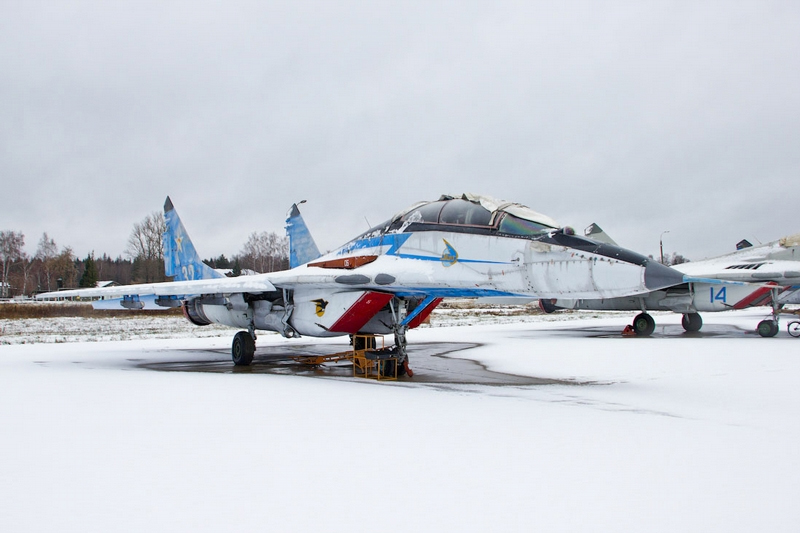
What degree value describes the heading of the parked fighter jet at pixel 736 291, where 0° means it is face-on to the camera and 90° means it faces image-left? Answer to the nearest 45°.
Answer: approximately 315°

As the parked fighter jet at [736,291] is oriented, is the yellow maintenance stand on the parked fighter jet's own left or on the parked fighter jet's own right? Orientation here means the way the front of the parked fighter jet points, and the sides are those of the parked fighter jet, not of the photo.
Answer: on the parked fighter jet's own right

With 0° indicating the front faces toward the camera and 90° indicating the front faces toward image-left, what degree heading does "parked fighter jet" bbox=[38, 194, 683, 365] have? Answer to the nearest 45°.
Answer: approximately 315°

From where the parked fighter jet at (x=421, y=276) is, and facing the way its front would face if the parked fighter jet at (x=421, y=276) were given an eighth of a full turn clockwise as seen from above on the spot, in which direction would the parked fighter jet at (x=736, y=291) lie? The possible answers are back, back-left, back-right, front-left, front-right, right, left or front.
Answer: back-left
